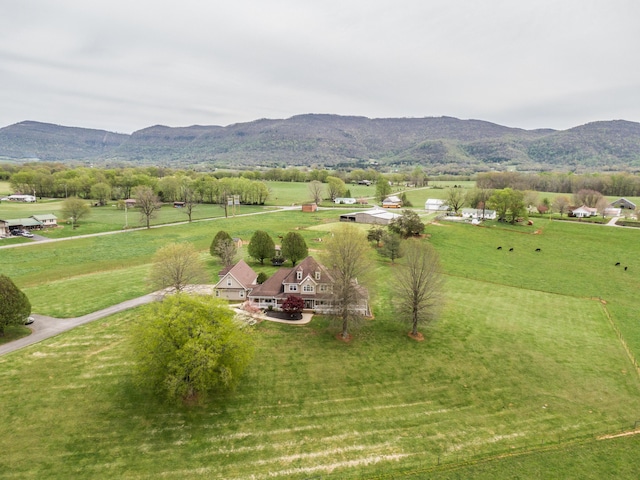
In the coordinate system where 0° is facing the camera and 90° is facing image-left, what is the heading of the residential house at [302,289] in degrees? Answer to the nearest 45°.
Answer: approximately 0°

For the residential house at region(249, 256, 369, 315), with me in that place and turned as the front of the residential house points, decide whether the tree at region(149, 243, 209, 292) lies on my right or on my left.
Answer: on my right

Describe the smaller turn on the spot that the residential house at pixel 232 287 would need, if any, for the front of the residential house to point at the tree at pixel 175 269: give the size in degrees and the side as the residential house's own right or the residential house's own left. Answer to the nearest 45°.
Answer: approximately 90° to the residential house's own right

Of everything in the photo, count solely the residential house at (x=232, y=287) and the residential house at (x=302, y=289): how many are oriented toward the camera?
2

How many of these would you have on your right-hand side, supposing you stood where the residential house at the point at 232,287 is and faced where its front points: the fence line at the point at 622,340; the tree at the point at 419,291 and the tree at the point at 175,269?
1

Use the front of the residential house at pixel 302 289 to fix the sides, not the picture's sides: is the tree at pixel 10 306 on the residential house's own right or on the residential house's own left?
on the residential house's own right

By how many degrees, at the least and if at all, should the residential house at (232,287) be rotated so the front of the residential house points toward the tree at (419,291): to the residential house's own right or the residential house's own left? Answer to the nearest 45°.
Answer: approximately 45° to the residential house's own left
